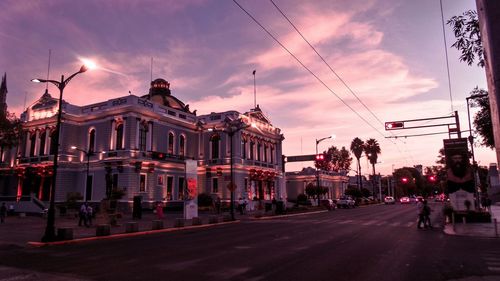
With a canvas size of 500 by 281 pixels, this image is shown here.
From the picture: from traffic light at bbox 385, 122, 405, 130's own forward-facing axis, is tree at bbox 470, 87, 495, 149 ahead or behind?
ahead

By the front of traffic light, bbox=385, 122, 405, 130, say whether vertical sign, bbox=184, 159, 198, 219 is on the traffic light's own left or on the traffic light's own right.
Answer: on the traffic light's own right

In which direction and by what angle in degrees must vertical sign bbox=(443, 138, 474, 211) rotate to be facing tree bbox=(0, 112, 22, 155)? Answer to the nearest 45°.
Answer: approximately 90° to its right

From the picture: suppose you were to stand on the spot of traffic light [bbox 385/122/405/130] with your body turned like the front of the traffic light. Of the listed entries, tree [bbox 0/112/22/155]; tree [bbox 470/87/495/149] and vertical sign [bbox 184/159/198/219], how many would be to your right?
2

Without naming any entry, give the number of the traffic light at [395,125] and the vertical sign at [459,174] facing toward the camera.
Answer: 2

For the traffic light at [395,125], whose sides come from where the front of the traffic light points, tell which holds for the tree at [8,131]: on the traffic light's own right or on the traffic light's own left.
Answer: on the traffic light's own right

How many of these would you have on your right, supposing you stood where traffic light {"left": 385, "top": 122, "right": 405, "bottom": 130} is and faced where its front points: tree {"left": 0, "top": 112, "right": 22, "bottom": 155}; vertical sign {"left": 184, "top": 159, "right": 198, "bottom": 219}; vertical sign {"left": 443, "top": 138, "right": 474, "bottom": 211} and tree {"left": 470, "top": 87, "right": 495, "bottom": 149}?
2

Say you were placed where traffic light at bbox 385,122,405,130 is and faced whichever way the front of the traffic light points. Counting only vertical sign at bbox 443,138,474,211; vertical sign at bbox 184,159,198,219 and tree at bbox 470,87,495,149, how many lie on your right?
1

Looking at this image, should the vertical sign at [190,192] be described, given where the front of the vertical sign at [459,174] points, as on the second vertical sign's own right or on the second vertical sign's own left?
on the second vertical sign's own right
